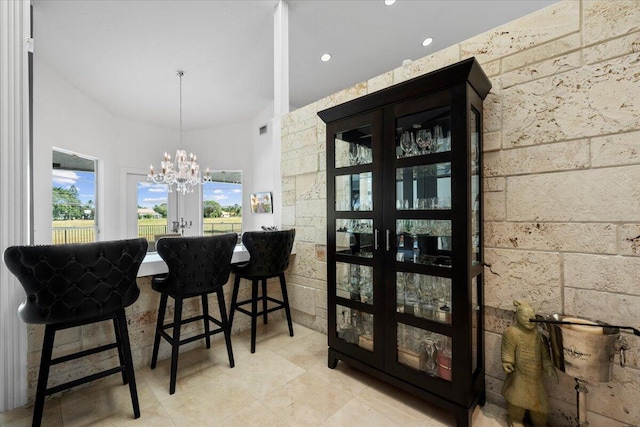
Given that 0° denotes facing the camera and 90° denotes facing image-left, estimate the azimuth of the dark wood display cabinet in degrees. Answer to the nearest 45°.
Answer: approximately 45°

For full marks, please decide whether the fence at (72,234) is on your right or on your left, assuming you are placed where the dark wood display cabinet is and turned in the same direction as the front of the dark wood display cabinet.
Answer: on your right

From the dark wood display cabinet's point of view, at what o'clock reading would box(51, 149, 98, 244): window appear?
The window is roughly at 2 o'clock from the dark wood display cabinet.

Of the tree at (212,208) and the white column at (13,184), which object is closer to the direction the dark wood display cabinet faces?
the white column

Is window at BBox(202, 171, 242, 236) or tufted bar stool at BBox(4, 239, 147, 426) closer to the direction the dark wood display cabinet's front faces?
the tufted bar stool

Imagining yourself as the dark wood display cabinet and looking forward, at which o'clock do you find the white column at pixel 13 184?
The white column is roughly at 1 o'clock from the dark wood display cabinet.

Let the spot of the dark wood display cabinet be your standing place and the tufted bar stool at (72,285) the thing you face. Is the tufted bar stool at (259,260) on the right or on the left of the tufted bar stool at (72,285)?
right

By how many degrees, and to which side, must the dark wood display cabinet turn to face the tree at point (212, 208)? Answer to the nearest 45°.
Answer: approximately 90° to its right

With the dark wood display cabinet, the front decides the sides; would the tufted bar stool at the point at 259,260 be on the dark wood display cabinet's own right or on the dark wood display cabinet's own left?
on the dark wood display cabinet's own right

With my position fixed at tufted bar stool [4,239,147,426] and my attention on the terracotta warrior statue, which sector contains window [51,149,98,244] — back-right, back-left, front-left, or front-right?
back-left
